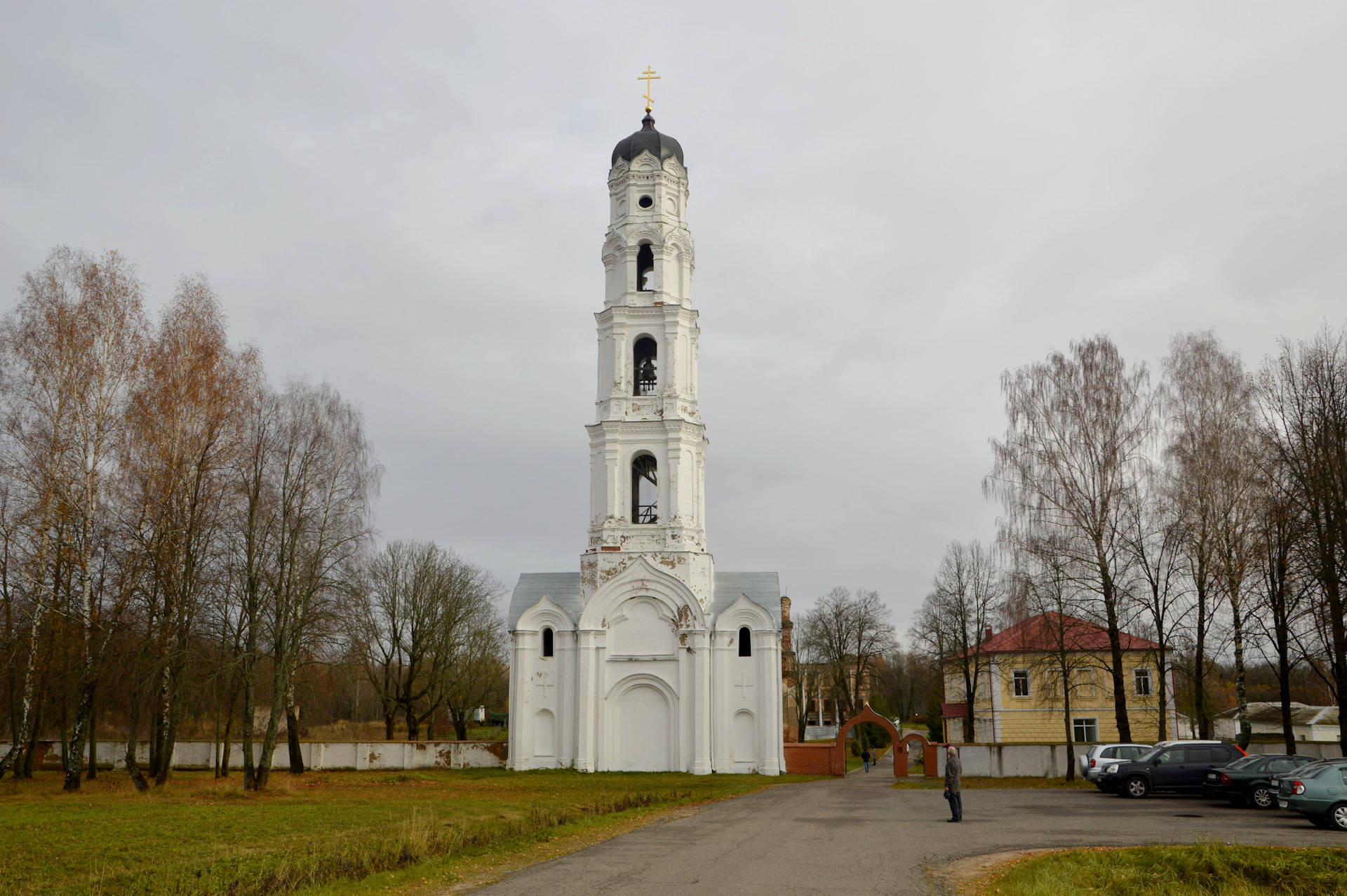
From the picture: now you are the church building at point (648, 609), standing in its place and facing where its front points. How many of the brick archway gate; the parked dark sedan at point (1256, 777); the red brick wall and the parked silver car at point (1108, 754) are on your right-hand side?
0

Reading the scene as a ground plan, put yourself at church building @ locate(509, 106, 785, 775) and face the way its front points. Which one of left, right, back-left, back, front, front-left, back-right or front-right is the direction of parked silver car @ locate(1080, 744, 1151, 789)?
front-left

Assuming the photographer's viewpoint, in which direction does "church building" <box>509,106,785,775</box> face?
facing the viewer

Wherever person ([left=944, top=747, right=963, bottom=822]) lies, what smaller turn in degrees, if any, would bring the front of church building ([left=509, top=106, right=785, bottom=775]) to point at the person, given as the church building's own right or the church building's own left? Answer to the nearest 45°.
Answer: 0° — it already faces them

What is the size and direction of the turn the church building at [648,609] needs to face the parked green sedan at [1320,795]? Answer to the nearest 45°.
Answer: approximately 45° to its left

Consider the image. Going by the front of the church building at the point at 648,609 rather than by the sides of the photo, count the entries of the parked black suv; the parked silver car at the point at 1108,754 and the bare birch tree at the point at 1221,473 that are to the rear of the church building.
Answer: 0

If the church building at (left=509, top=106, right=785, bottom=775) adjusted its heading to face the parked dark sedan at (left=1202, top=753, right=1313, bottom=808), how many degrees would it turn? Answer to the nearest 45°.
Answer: approximately 45° to its left

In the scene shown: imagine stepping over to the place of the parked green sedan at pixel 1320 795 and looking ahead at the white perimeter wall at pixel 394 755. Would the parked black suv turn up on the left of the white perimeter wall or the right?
right

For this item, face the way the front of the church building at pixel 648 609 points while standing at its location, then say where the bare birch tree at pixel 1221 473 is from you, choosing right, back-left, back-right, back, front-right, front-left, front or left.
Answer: front-left

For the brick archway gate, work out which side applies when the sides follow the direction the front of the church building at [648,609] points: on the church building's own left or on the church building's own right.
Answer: on the church building's own left

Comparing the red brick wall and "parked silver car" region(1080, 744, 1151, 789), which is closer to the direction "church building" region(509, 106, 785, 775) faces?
the parked silver car

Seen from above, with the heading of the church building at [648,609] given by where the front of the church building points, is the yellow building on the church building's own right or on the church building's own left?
on the church building's own left

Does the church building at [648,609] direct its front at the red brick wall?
no
